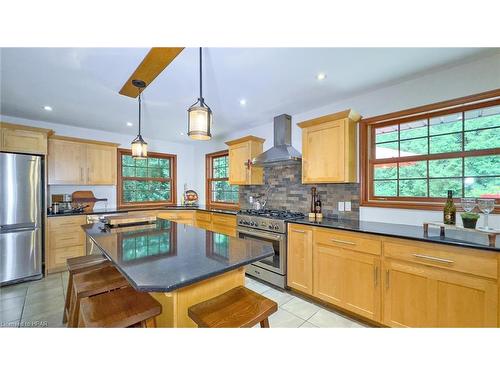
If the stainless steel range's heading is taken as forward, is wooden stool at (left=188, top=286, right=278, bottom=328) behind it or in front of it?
in front

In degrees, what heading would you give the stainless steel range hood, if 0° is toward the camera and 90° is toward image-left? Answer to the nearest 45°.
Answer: approximately 45°

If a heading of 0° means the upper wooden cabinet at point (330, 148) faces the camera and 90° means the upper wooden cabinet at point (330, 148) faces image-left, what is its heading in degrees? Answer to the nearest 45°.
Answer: approximately 45°

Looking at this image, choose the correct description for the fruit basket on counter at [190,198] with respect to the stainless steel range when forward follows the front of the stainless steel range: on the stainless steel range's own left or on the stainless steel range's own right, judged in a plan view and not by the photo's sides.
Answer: on the stainless steel range's own right

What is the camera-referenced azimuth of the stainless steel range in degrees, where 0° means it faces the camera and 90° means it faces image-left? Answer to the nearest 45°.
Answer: approximately 45°

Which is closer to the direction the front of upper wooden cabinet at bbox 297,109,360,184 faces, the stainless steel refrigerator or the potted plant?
the stainless steel refrigerator

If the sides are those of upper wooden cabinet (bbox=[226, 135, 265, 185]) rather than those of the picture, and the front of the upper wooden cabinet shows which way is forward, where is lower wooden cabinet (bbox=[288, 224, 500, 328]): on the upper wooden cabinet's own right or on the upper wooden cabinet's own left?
on the upper wooden cabinet's own left

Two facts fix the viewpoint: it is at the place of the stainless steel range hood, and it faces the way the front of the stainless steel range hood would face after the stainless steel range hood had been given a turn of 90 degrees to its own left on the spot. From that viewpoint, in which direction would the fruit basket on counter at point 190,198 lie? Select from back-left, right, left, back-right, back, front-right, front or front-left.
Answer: back

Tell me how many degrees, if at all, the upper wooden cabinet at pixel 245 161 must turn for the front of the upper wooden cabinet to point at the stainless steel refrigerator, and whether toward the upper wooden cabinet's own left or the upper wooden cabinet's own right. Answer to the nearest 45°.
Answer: approximately 45° to the upper wooden cabinet's own right

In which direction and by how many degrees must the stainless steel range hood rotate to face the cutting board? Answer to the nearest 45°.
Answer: approximately 45° to its right
